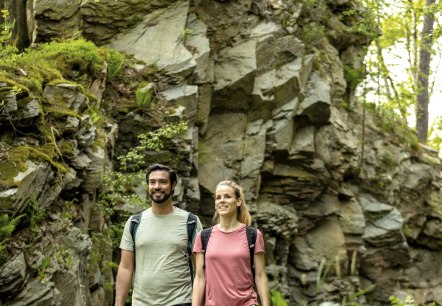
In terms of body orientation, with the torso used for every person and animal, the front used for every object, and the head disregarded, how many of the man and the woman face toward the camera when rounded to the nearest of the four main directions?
2

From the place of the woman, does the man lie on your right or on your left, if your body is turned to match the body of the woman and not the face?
on your right

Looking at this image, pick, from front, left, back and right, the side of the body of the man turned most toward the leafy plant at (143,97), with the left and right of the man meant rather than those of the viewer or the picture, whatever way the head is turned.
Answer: back

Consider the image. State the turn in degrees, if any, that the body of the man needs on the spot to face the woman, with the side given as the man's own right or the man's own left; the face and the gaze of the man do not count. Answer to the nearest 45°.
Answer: approximately 45° to the man's own left

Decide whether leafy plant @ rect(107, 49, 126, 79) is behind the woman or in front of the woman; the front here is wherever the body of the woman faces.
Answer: behind

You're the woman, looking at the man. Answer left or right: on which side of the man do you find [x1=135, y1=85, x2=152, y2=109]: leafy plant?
right

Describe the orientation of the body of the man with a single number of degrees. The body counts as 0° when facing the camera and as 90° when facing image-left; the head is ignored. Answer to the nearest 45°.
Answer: approximately 0°

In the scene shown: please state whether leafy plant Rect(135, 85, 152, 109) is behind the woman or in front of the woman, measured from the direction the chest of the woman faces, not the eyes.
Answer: behind

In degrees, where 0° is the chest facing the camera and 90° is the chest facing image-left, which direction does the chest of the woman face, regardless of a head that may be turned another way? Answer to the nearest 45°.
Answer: approximately 0°
